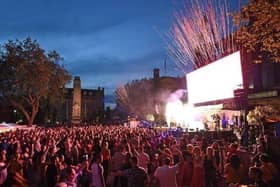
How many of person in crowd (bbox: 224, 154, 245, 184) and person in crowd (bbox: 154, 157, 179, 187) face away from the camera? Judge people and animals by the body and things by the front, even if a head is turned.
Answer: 2

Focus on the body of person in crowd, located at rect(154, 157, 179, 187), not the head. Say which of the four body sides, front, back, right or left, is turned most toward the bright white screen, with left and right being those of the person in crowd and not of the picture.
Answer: front

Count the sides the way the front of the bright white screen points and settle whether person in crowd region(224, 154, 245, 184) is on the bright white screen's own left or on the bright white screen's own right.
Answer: on the bright white screen's own left

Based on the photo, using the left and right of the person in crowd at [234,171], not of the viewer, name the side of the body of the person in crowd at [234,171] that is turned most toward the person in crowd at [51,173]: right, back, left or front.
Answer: left

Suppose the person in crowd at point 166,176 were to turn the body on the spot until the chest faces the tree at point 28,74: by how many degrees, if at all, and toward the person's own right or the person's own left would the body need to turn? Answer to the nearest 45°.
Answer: approximately 45° to the person's own left

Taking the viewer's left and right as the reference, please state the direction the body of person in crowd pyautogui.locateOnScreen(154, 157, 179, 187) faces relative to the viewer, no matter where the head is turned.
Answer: facing away from the viewer

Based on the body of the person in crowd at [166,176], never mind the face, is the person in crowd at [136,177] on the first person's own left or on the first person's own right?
on the first person's own left

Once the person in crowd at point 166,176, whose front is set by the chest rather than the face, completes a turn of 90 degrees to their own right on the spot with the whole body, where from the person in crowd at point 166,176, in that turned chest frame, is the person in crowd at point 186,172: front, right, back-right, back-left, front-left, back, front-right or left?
front-left

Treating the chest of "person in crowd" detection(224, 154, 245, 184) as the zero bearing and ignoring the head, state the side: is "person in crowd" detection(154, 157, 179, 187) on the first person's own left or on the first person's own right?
on the first person's own left

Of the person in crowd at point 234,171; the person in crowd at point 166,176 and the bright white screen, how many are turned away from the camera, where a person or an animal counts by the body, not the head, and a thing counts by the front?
2

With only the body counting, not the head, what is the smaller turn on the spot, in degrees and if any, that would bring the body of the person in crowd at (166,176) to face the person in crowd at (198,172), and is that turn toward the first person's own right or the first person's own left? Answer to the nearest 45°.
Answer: approximately 45° to the first person's own right

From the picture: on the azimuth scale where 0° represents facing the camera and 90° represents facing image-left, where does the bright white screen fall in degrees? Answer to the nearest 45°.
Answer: approximately 45°

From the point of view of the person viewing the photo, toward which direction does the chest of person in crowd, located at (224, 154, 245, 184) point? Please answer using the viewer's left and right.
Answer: facing away from the viewer

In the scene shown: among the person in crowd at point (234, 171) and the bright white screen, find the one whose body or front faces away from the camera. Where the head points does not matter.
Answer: the person in crowd

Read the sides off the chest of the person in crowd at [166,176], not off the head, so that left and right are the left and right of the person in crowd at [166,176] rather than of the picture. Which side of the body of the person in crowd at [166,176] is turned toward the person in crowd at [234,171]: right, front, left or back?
right

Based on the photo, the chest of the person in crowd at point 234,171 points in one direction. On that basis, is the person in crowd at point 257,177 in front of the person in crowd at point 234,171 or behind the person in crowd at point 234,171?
behind
